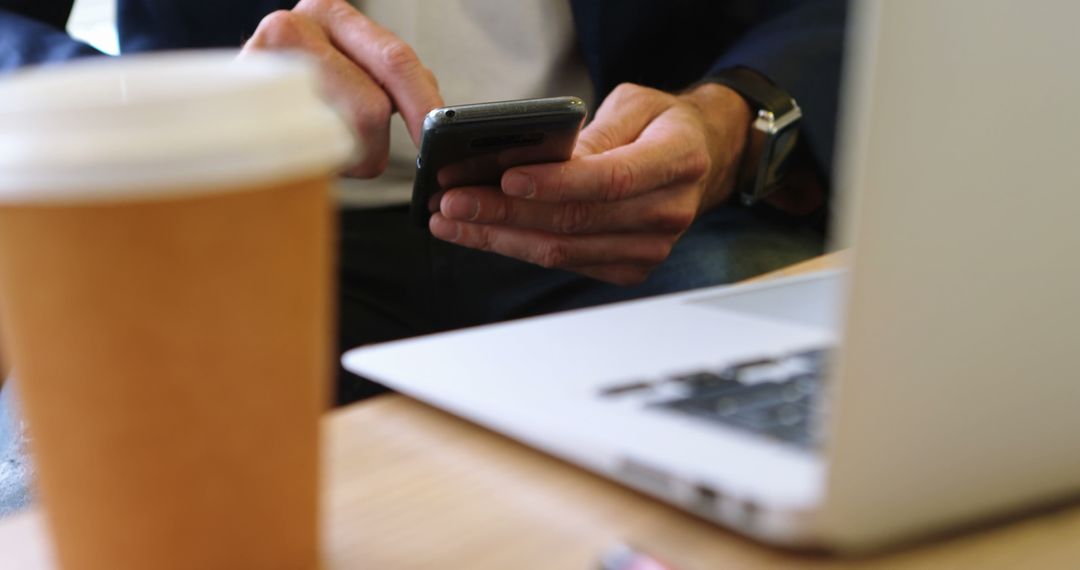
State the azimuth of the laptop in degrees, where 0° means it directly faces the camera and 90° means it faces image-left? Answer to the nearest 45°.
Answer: approximately 135°
